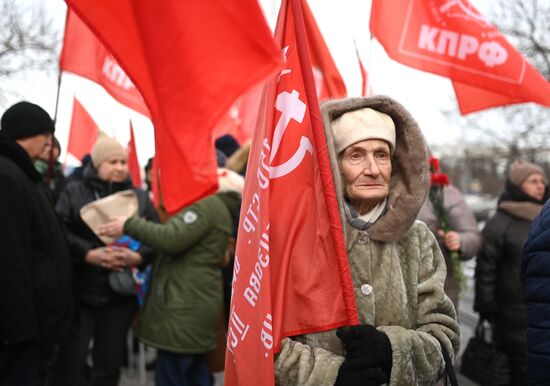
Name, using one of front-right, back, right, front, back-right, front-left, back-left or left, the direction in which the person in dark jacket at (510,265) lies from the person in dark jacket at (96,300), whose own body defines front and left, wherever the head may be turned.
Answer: front-left

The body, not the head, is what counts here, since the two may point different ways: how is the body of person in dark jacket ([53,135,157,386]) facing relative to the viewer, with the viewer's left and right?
facing the viewer and to the right of the viewer

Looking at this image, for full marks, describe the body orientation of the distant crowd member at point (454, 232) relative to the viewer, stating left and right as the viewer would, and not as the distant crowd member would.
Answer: facing the viewer

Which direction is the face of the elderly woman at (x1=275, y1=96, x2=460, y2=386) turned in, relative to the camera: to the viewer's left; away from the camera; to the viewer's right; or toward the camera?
toward the camera

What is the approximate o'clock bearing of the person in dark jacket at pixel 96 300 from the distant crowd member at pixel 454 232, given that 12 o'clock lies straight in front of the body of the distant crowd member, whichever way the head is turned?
The person in dark jacket is roughly at 2 o'clock from the distant crowd member.

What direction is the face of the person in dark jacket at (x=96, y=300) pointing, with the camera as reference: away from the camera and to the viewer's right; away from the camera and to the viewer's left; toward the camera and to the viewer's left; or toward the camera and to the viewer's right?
toward the camera and to the viewer's right

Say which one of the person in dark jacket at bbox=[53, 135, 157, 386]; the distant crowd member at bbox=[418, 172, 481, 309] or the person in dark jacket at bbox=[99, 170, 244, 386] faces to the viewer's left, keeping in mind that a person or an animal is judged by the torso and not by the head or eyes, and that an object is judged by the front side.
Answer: the person in dark jacket at bbox=[99, 170, 244, 386]

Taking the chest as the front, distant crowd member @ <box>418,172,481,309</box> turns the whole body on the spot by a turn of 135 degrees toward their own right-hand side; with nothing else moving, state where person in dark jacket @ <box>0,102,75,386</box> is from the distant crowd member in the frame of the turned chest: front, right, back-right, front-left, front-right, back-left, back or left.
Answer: left

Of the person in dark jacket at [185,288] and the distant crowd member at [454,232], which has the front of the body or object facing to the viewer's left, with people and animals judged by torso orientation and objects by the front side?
the person in dark jacket

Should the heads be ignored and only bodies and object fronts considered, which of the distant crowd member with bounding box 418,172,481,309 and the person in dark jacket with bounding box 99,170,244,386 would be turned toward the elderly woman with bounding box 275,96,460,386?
the distant crowd member
